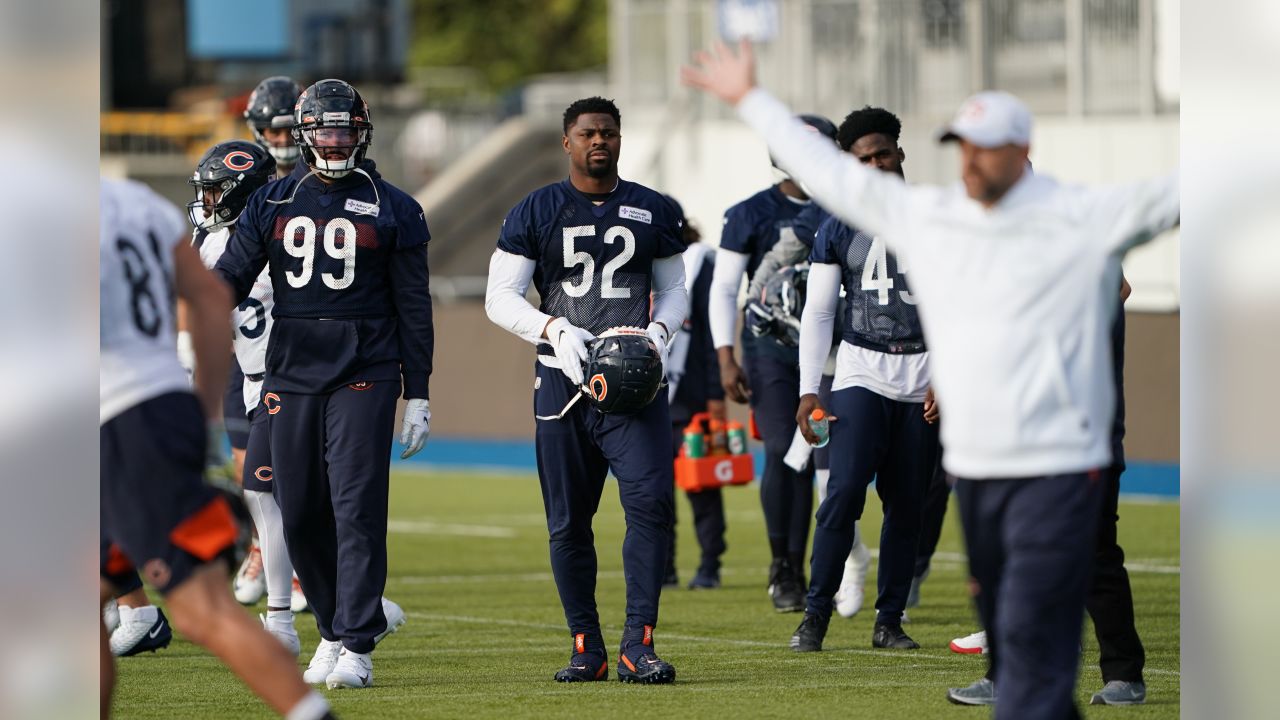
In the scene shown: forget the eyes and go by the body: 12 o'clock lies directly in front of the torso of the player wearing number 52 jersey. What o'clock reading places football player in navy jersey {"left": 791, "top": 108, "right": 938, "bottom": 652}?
The football player in navy jersey is roughly at 8 o'clock from the player wearing number 52 jersey.

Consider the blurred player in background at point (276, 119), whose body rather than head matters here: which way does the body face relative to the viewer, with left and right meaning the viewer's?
facing the viewer and to the right of the viewer

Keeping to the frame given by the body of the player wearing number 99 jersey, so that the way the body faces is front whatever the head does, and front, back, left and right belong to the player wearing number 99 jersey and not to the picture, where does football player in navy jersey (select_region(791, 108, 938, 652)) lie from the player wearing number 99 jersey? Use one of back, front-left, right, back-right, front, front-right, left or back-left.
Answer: left

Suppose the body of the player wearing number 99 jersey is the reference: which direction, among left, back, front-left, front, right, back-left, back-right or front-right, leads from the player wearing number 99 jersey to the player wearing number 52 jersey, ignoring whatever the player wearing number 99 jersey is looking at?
left

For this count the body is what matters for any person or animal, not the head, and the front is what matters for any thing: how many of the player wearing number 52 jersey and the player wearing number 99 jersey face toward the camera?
2

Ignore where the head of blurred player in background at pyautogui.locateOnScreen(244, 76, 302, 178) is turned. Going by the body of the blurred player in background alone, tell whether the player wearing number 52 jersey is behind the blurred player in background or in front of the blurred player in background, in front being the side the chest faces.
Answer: in front

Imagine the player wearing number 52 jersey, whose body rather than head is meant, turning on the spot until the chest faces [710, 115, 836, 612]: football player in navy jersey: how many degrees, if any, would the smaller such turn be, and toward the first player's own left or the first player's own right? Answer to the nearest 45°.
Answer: approximately 180°
